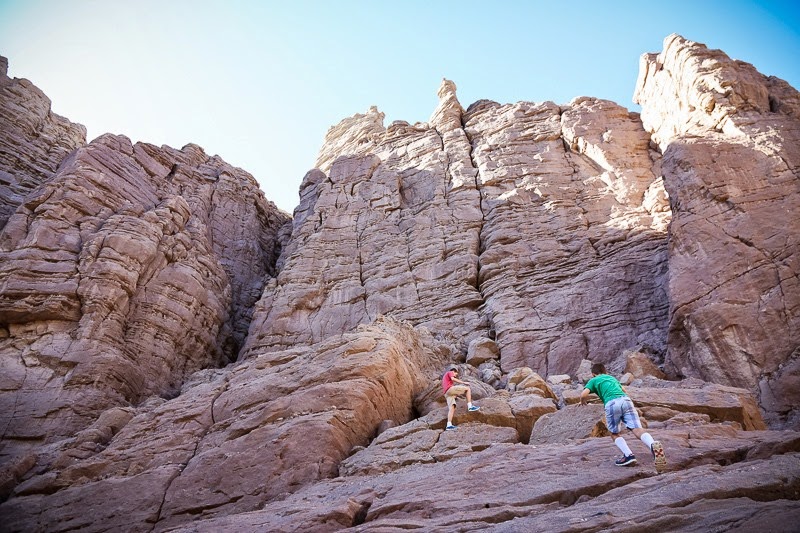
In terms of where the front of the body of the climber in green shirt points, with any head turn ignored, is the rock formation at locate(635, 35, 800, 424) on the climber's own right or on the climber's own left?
on the climber's own right

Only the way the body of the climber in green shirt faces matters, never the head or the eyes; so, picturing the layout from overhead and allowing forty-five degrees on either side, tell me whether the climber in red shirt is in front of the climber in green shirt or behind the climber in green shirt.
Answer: in front

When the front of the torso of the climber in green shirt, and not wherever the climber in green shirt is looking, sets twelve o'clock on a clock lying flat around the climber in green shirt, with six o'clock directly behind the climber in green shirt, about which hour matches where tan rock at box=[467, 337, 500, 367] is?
The tan rock is roughly at 1 o'clock from the climber in green shirt.

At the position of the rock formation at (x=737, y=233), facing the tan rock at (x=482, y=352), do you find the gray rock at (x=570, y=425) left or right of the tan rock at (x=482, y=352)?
left

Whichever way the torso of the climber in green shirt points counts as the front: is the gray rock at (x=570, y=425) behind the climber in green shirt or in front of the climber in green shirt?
in front

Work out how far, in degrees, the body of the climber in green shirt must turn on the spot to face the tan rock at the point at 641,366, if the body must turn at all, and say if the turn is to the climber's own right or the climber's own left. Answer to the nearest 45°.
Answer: approximately 45° to the climber's own right

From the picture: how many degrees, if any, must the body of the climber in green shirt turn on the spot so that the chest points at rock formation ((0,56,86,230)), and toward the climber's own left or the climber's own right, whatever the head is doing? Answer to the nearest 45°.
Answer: approximately 45° to the climber's own left

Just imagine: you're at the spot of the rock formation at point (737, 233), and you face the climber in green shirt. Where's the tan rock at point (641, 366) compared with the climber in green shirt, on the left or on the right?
right

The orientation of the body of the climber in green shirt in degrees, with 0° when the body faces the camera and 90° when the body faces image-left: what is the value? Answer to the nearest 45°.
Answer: approximately 135°
